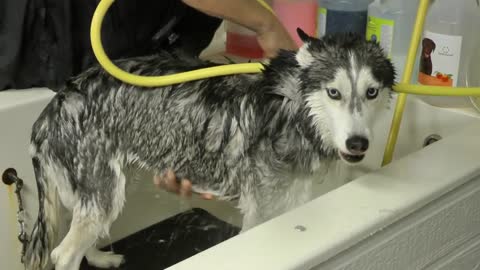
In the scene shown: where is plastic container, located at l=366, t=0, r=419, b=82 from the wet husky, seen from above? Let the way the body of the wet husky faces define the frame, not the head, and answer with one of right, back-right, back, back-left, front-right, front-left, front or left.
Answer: front-left

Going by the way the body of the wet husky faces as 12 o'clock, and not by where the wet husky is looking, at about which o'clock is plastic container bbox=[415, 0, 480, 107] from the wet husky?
The plastic container is roughly at 11 o'clock from the wet husky.

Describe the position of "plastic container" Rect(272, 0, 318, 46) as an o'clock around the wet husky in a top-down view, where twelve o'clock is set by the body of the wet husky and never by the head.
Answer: The plastic container is roughly at 10 o'clock from the wet husky.

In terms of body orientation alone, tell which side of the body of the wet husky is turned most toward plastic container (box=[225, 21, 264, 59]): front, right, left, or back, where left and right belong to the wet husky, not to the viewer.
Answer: left

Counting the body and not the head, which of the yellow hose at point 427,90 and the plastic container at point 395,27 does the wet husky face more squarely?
the yellow hose

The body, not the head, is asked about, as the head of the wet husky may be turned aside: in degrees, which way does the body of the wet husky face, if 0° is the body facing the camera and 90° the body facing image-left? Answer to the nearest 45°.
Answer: approximately 270°

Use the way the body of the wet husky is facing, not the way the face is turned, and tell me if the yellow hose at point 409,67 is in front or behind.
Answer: in front

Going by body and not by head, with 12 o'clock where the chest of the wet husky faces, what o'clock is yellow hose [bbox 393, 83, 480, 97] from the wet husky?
The yellow hose is roughly at 12 o'clock from the wet husky.

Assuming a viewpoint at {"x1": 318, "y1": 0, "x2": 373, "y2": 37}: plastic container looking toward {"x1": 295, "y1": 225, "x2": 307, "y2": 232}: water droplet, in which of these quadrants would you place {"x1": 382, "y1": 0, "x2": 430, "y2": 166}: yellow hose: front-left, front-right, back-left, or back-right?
front-left
